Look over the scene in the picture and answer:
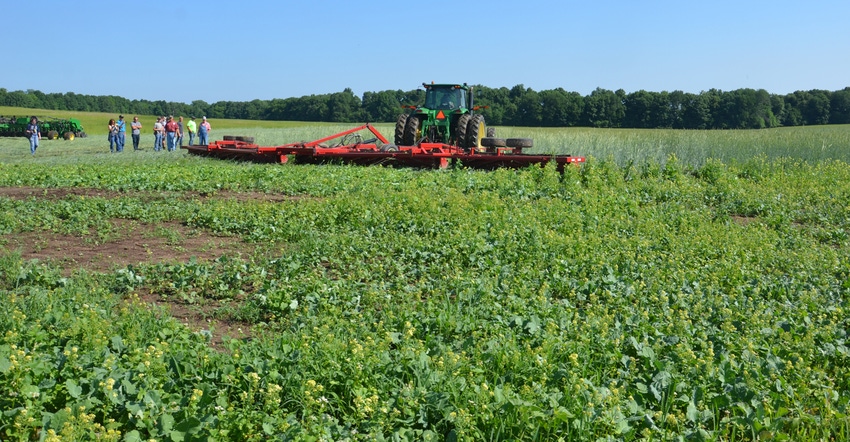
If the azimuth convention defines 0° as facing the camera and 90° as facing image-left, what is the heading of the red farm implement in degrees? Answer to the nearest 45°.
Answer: approximately 180°

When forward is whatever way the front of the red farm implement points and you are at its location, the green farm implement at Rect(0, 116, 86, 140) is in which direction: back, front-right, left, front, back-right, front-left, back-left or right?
front-left

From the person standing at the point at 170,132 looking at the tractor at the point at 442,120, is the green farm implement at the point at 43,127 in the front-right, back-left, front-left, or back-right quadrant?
back-left

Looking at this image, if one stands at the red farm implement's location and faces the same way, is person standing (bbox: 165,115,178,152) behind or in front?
in front

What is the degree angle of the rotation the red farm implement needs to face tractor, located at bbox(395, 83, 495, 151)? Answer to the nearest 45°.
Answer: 0° — it already faces it
